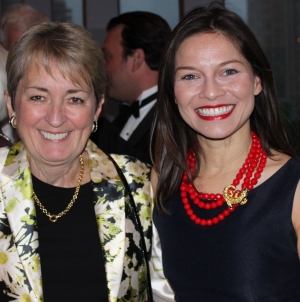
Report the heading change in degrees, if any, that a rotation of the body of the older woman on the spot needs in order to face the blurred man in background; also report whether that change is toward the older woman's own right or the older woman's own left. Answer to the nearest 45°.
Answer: approximately 180°

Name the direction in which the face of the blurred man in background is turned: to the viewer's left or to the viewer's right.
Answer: to the viewer's left

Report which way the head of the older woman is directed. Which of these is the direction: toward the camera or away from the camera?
toward the camera

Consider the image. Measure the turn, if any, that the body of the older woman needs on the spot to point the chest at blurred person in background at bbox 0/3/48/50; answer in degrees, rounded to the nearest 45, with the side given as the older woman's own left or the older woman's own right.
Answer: approximately 180°

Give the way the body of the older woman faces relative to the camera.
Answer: toward the camera

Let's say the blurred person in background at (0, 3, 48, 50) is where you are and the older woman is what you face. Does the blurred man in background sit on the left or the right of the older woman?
left
